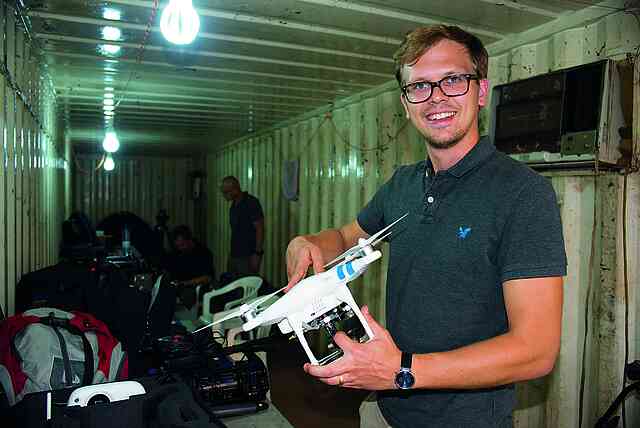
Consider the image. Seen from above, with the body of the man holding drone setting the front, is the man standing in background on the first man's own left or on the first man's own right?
on the first man's own right

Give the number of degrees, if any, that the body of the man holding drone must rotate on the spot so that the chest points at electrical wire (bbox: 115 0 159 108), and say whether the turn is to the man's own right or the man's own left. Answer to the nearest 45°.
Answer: approximately 90° to the man's own right

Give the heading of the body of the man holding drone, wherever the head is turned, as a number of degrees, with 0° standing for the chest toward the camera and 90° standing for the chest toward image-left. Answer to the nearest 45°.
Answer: approximately 45°

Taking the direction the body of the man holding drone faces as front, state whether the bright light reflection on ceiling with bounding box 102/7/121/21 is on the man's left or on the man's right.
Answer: on the man's right

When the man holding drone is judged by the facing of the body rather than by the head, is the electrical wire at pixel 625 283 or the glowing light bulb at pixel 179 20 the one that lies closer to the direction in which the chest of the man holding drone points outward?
the glowing light bulb

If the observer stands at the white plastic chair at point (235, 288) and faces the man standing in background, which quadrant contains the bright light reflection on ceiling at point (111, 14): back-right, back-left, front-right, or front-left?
back-left

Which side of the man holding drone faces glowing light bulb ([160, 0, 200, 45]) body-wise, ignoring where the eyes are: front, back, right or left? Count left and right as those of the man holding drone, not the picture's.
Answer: right
